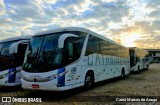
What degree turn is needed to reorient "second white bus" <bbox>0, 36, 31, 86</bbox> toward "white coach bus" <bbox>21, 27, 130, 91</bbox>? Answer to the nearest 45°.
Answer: approximately 90° to its left

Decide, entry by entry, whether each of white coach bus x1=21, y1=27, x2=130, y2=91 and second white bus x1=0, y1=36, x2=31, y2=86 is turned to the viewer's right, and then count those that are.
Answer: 0

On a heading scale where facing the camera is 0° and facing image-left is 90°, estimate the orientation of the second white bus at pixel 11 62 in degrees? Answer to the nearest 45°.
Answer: approximately 45°

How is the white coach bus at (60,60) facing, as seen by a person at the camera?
facing the viewer and to the left of the viewer

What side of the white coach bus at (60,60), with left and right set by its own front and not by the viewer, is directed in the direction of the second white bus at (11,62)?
right
